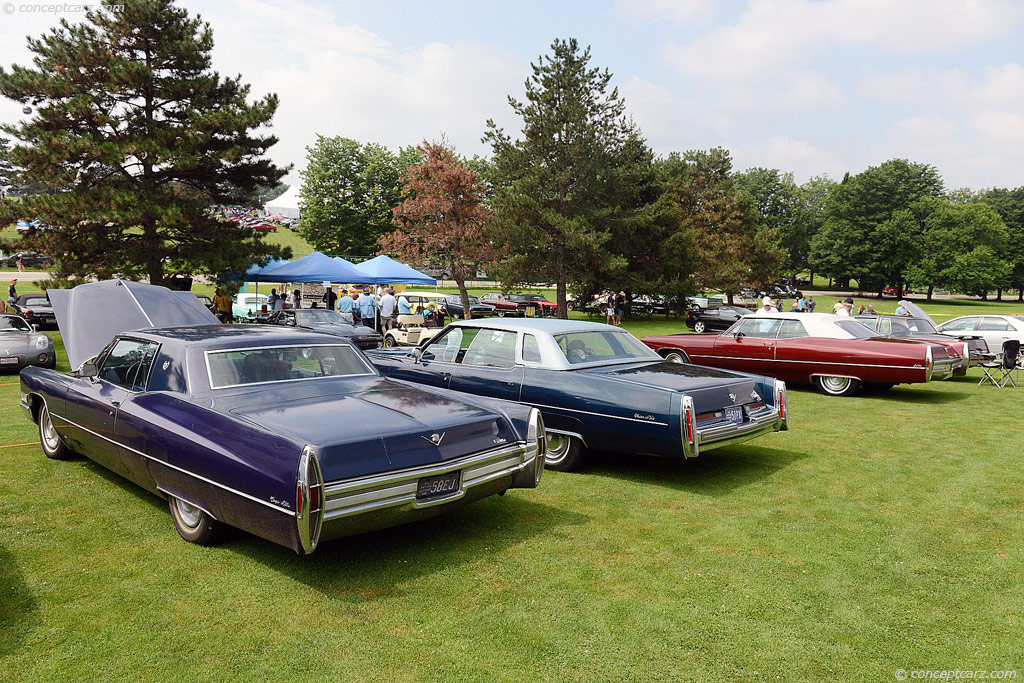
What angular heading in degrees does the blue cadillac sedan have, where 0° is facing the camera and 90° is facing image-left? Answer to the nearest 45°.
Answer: approximately 135°

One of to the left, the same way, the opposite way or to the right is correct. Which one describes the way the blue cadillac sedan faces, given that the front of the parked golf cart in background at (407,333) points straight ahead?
the opposite way

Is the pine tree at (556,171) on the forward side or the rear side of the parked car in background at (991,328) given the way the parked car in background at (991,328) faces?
on the forward side

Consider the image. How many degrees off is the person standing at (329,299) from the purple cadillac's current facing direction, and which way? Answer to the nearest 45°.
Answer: approximately 45° to its right

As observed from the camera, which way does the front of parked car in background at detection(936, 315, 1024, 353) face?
facing to the left of the viewer
